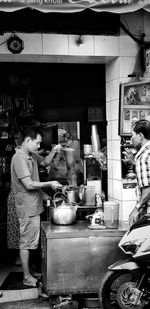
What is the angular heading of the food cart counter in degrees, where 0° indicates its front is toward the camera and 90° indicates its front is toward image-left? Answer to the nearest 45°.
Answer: approximately 0°

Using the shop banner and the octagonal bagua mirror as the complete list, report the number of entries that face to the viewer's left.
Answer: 0

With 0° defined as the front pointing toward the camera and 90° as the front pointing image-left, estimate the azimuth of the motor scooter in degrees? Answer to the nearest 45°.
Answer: approximately 90°

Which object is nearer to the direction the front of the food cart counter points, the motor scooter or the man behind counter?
the motor scooter
